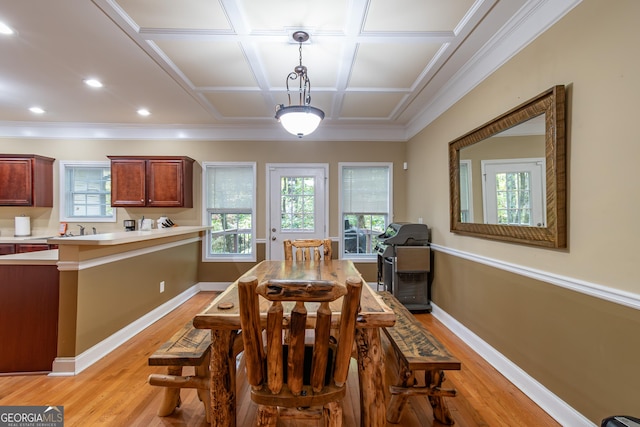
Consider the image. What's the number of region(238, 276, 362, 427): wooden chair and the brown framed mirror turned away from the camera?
1

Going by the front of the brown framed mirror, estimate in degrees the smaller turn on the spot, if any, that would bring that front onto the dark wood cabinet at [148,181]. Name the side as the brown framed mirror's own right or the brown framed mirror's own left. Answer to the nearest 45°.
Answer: approximately 45° to the brown framed mirror's own right

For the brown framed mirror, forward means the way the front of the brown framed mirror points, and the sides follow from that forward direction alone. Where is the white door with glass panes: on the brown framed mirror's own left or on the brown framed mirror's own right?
on the brown framed mirror's own right

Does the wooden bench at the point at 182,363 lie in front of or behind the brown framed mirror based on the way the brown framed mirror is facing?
in front

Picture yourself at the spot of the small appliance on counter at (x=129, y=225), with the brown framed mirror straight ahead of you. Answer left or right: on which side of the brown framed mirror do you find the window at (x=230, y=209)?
left

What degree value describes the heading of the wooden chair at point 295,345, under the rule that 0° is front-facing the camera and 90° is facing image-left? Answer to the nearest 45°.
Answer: approximately 180°

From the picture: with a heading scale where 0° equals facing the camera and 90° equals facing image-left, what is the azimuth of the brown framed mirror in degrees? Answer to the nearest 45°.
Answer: approximately 45°

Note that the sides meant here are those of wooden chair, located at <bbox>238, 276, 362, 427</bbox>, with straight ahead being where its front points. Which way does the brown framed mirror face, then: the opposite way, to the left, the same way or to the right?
to the left

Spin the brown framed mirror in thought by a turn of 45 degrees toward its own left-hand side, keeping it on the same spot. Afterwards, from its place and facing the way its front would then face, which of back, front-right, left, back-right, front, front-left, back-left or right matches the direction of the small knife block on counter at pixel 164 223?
right

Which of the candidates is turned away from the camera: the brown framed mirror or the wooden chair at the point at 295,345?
the wooden chair

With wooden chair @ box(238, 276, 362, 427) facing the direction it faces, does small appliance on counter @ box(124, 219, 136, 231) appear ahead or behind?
ahead
